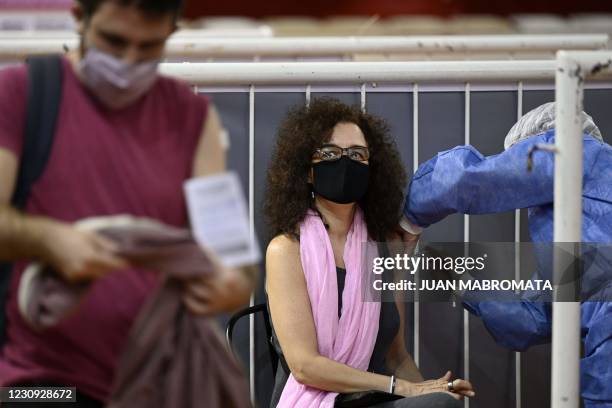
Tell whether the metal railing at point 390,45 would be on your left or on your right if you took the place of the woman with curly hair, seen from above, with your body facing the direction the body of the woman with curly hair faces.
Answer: on your left

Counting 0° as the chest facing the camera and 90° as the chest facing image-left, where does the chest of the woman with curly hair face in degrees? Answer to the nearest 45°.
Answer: approximately 315°

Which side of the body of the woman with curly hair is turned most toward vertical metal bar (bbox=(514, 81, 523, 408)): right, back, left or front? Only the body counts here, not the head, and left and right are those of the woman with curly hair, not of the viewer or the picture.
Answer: left

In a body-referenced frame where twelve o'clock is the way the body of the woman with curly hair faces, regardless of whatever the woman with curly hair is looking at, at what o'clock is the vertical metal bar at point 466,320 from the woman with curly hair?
The vertical metal bar is roughly at 9 o'clock from the woman with curly hair.
